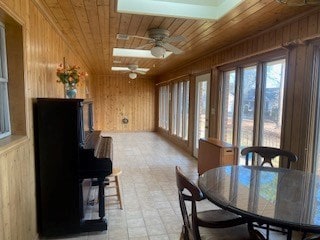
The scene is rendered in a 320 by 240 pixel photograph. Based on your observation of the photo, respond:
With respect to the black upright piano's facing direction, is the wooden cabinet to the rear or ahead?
ahead

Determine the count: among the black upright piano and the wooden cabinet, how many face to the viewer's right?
1

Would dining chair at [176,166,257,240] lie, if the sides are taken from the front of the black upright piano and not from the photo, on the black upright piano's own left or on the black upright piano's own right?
on the black upright piano's own right

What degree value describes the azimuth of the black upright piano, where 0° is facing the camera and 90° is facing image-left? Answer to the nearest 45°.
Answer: approximately 270°

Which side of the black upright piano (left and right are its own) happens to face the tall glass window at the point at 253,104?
front
